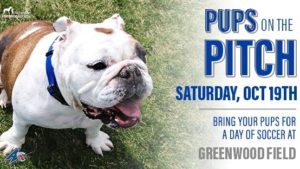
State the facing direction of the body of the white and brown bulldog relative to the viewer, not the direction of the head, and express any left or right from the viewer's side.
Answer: facing the viewer and to the right of the viewer
